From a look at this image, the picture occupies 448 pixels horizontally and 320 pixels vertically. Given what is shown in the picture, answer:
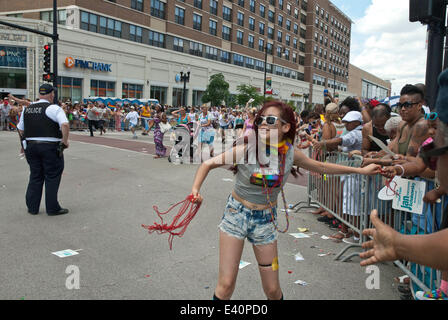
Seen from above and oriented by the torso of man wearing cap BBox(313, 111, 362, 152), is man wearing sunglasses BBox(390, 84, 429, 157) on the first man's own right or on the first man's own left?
on the first man's own left

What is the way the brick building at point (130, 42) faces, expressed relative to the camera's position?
facing the viewer and to the right of the viewer

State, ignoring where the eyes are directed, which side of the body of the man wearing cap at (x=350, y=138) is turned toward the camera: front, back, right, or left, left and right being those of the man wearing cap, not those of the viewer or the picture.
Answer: left

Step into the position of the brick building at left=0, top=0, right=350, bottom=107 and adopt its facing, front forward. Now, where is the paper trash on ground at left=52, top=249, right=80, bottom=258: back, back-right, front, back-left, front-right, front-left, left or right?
front-right

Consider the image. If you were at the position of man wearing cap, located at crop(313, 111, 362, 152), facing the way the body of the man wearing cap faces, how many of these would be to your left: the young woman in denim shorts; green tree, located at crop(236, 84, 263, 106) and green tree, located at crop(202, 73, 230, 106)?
1

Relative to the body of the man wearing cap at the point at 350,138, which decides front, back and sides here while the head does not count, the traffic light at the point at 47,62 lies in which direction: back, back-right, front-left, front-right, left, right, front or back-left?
front-right

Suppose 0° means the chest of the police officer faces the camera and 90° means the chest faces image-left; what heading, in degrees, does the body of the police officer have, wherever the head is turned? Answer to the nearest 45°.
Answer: approximately 225°

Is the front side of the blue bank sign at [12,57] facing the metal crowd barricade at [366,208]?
yes

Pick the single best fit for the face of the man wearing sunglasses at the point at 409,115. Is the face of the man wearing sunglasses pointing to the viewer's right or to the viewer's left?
to the viewer's left

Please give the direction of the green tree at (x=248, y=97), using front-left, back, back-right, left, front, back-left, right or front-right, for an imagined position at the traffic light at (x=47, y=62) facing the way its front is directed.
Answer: back-left

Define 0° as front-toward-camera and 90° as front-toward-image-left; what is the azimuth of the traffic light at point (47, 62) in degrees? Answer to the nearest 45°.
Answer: approximately 0°
